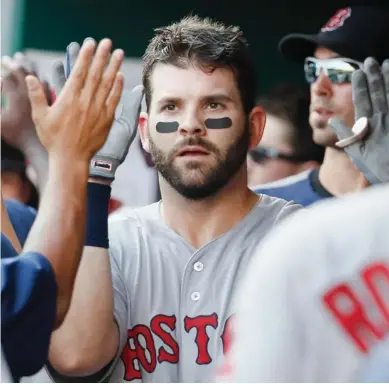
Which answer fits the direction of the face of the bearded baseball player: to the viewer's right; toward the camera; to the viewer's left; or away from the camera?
toward the camera

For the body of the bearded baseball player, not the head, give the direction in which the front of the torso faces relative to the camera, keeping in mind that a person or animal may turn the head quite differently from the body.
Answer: toward the camera
